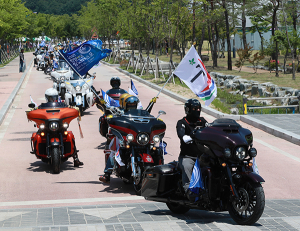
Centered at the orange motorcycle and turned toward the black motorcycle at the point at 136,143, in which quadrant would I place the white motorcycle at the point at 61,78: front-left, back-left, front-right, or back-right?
back-left

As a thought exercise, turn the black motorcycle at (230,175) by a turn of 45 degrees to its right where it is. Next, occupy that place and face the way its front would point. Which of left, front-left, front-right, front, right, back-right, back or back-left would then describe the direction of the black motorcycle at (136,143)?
back-right

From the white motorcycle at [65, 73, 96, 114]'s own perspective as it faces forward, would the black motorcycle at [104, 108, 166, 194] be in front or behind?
in front

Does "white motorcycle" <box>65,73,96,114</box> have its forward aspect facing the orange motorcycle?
yes

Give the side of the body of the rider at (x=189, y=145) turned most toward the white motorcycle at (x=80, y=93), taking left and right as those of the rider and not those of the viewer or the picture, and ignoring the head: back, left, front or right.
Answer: back

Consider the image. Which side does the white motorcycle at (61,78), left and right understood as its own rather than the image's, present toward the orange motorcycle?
front

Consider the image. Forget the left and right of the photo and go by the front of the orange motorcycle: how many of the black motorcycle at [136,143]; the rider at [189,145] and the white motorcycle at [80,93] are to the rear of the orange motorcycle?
1

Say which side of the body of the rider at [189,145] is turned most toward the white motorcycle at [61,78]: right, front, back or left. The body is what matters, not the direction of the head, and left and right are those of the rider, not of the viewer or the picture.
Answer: back

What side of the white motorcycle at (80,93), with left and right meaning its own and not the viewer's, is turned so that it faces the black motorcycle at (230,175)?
front

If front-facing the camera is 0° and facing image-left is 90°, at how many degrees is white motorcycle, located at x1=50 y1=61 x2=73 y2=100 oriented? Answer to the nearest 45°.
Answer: approximately 0°
